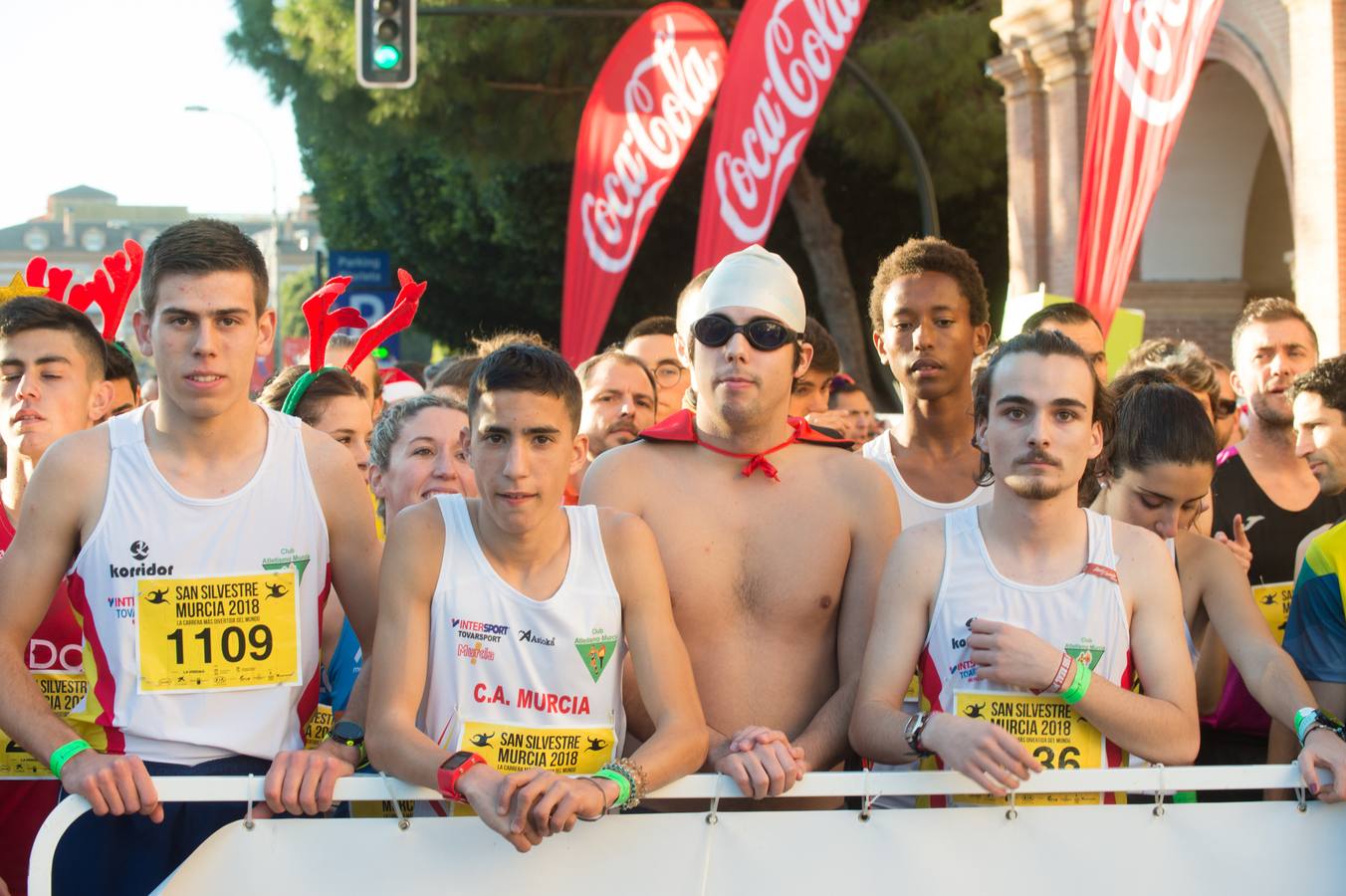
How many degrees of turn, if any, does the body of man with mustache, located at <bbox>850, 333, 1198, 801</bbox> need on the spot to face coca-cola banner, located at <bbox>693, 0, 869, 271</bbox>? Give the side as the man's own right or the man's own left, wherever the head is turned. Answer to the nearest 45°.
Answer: approximately 180°

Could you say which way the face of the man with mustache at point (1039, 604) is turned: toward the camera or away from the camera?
toward the camera

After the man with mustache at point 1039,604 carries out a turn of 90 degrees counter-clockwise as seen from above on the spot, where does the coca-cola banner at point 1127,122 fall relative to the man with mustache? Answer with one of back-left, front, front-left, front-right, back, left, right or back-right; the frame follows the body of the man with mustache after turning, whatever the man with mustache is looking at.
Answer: left

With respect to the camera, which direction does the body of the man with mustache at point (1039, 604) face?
toward the camera

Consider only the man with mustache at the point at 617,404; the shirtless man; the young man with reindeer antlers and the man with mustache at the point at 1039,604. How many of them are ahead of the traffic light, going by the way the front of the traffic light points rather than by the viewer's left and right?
4

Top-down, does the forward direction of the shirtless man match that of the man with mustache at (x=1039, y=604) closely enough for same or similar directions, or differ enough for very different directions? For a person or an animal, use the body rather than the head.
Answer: same or similar directions

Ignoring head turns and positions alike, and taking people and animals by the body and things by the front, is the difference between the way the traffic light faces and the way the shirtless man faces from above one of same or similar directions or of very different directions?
same or similar directions

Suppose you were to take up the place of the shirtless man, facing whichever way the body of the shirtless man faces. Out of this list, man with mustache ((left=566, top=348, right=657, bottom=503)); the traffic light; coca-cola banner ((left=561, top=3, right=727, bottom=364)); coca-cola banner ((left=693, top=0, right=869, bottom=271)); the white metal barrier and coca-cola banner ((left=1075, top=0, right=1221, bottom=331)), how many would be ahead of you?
1

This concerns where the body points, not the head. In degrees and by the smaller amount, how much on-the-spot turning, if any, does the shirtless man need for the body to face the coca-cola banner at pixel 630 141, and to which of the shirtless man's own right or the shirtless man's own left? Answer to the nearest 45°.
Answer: approximately 180°

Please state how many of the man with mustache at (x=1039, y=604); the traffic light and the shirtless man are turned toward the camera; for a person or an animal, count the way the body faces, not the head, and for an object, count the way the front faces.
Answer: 3

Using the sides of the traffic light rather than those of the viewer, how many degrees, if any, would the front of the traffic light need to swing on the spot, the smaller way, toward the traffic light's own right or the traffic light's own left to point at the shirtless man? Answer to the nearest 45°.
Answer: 0° — it already faces them

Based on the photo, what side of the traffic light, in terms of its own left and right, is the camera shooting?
front

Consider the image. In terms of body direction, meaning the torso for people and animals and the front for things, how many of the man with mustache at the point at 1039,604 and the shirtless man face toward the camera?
2

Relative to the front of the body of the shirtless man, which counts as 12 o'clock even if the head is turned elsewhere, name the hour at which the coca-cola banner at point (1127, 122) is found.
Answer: The coca-cola banner is roughly at 7 o'clock from the shirtless man.

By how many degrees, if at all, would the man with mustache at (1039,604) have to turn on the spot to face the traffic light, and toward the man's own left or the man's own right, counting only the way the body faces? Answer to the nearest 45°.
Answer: approximately 135° to the man's own right

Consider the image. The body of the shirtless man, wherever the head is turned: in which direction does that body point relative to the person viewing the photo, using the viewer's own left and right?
facing the viewer
